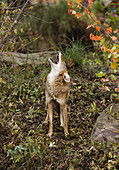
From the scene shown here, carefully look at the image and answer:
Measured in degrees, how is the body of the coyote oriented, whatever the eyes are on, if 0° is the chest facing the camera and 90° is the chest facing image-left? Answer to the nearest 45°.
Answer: approximately 0°
